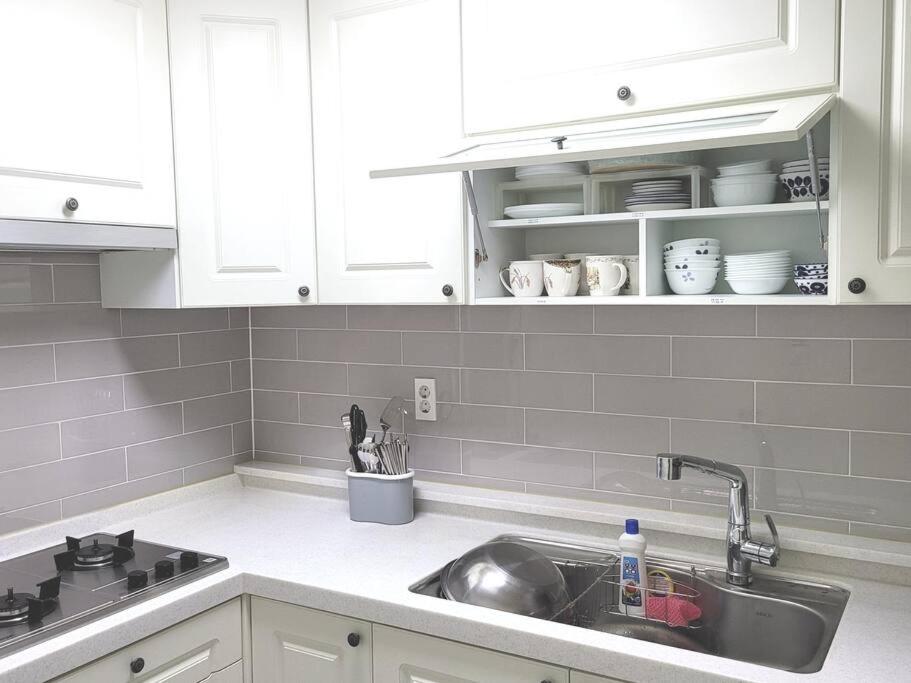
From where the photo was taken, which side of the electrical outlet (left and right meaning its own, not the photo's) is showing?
front

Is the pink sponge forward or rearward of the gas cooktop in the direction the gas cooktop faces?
forward

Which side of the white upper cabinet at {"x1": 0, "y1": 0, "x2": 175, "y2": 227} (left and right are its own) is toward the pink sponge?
front

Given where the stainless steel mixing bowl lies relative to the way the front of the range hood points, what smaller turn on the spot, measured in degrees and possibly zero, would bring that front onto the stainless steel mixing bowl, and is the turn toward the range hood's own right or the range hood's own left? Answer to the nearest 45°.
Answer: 0° — it already faces it

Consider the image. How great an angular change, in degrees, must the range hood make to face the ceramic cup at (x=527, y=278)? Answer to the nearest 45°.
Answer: approximately 45° to its left

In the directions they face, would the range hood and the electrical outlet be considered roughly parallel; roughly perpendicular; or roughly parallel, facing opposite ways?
roughly perpendicular

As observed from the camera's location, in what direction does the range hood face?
facing the viewer and to the right of the viewer

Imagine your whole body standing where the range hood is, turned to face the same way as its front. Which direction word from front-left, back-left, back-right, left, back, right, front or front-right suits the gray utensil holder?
front-left

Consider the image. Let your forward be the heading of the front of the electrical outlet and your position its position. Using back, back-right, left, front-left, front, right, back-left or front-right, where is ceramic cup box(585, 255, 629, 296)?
front-left

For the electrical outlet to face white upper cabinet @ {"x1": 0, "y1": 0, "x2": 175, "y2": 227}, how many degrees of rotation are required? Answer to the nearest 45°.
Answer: approximately 45° to its right

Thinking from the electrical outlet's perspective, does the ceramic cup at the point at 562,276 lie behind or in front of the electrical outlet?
in front

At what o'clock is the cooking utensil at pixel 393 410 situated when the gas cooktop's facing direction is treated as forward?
The cooking utensil is roughly at 10 o'clock from the gas cooktop.

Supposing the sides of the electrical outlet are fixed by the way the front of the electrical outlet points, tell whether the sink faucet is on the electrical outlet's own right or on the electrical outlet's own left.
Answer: on the electrical outlet's own left

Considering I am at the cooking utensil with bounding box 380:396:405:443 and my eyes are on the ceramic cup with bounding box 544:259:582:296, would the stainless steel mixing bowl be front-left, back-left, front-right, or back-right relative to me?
front-right

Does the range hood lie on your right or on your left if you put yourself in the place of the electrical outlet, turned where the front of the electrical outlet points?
on your right

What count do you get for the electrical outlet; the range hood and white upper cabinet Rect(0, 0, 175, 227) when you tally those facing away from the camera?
0
